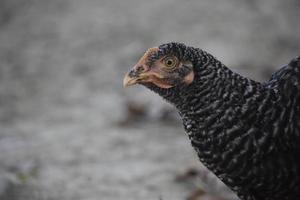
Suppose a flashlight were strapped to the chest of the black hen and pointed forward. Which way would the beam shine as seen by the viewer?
to the viewer's left
